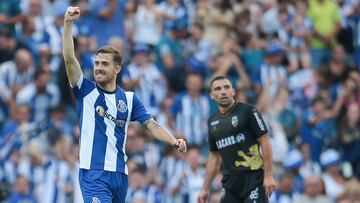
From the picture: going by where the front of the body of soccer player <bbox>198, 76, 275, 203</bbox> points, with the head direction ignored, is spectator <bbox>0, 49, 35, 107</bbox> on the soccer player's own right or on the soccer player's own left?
on the soccer player's own right

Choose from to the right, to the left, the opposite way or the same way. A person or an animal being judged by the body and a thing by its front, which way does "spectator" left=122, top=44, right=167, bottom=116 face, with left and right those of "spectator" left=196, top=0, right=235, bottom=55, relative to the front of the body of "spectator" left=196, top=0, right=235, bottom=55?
the same way

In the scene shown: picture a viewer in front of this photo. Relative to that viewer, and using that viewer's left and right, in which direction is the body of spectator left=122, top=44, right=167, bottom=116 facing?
facing the viewer

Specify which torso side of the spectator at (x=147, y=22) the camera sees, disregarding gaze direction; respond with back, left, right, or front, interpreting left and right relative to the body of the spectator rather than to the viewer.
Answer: front

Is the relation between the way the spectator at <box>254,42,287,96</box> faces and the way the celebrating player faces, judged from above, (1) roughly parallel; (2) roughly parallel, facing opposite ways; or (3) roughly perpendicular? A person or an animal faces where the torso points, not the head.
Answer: roughly parallel

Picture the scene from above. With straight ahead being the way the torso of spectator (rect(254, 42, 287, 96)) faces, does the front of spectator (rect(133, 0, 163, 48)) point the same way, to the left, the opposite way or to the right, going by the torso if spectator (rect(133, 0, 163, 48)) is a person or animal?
the same way

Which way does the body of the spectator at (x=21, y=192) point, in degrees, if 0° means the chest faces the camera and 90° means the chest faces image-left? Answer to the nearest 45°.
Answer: approximately 0°

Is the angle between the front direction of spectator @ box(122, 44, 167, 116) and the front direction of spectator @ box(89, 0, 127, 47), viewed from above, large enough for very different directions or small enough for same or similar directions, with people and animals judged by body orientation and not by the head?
same or similar directions

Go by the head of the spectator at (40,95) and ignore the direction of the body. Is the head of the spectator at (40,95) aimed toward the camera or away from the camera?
toward the camera
